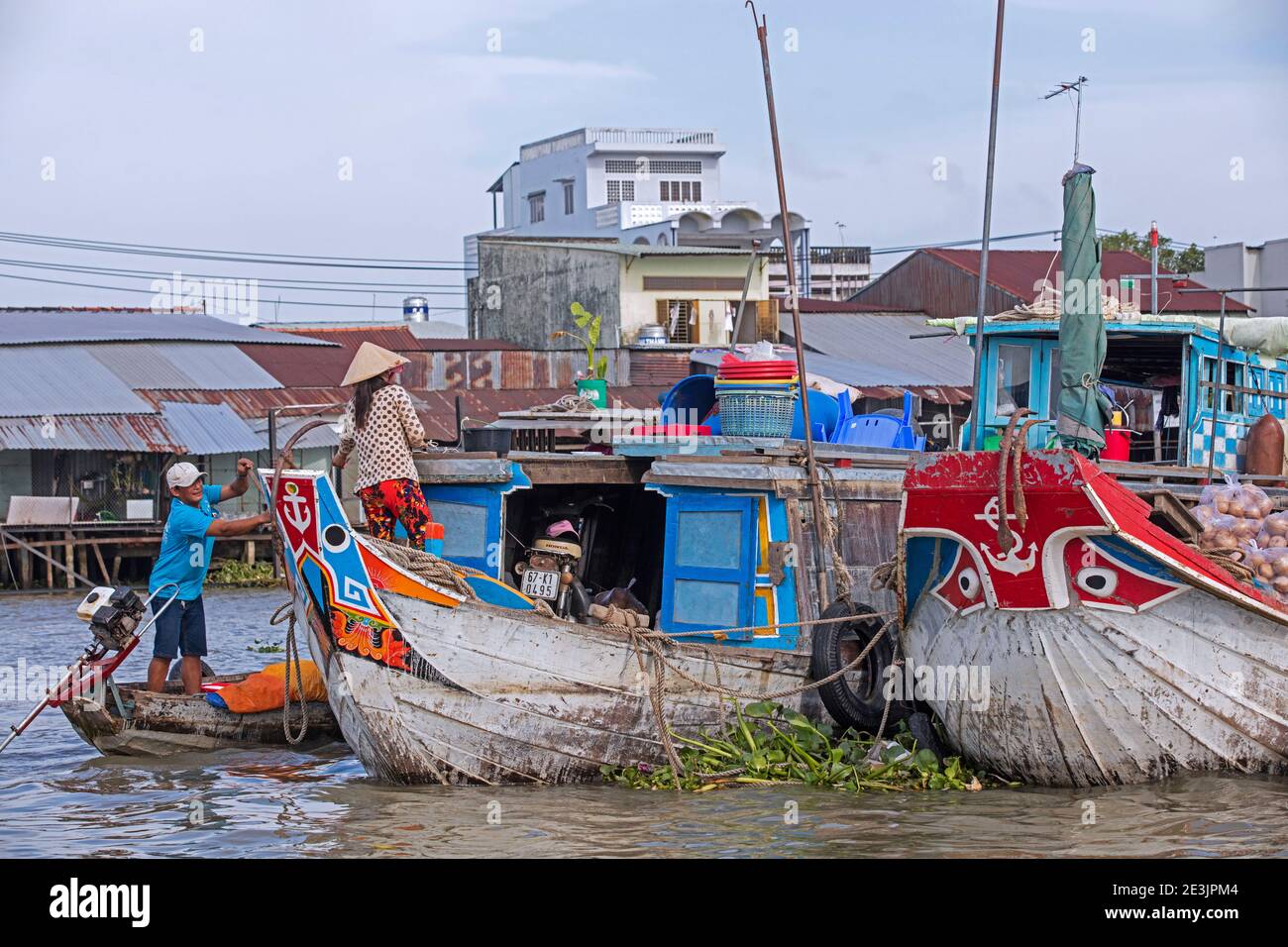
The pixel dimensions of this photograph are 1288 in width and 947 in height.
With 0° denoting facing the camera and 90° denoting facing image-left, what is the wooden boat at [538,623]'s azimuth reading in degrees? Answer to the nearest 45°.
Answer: approximately 45°

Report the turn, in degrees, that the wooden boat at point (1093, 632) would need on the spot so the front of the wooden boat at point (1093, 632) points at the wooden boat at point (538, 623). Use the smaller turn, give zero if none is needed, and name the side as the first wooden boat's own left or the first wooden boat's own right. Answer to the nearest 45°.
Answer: approximately 45° to the first wooden boat's own right

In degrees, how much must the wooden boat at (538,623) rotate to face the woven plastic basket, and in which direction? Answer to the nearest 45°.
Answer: approximately 180°

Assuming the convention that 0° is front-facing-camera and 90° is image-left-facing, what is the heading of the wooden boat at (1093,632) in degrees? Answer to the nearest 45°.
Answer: approximately 45°

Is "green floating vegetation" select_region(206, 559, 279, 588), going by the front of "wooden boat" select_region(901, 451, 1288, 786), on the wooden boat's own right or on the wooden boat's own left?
on the wooden boat's own right

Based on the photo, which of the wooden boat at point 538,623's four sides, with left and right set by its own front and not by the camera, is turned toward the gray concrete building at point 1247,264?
back

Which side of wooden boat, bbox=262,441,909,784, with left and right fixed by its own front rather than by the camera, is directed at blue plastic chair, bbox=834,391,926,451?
back

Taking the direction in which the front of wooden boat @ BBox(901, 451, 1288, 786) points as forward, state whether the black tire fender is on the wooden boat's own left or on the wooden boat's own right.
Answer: on the wooden boat's own right
